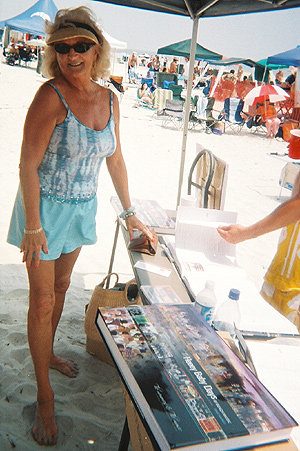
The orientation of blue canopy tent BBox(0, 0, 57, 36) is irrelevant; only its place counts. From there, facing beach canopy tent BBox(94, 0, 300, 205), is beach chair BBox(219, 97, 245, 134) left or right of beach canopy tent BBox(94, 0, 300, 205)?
left

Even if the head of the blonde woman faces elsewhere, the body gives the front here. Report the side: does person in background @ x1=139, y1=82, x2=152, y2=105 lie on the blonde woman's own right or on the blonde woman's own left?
on the blonde woman's own left

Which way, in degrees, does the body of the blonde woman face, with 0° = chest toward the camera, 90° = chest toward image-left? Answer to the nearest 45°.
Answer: approximately 315°

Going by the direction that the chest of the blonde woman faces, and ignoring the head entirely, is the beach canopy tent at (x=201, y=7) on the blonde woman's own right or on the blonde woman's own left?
on the blonde woman's own left

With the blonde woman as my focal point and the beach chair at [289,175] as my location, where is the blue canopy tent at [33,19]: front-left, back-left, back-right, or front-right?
back-right

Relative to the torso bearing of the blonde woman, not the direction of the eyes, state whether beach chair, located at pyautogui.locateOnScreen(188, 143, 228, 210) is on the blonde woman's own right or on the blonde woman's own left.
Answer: on the blonde woman's own left

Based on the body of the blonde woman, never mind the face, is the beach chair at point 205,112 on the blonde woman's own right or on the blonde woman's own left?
on the blonde woman's own left

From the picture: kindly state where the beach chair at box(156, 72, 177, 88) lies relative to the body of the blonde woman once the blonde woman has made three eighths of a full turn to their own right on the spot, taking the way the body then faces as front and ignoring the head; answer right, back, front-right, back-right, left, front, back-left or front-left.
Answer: right

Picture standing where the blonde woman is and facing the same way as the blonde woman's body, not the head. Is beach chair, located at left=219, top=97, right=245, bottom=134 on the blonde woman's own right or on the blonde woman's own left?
on the blonde woman's own left

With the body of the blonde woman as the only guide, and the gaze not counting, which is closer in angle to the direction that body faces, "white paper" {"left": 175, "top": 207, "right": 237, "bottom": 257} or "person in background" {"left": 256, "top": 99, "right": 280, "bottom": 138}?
the white paper
